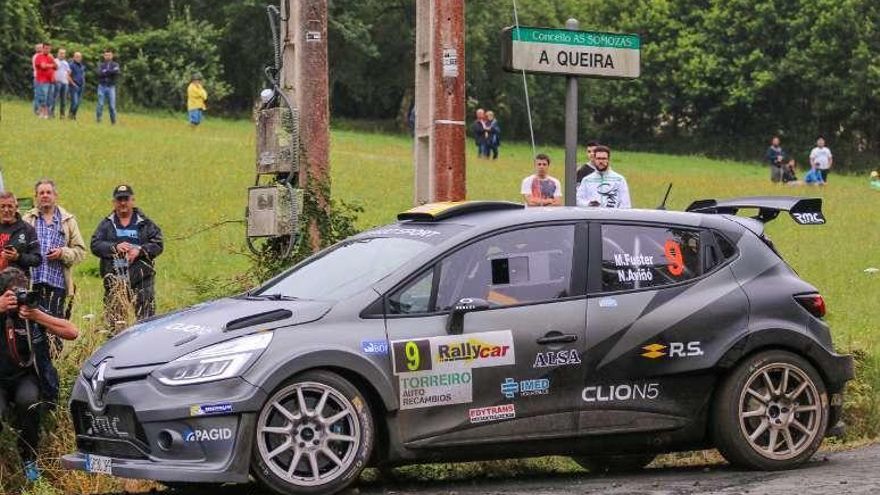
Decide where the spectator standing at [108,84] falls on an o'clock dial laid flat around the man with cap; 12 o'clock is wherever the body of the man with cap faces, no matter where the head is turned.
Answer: The spectator standing is roughly at 6 o'clock from the man with cap.

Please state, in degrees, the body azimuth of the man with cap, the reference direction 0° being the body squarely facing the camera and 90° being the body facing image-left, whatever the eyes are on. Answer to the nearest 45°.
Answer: approximately 0°

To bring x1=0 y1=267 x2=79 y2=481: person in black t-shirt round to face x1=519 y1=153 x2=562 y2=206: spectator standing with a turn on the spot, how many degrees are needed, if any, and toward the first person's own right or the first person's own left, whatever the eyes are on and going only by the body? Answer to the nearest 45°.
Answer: approximately 90° to the first person's own left

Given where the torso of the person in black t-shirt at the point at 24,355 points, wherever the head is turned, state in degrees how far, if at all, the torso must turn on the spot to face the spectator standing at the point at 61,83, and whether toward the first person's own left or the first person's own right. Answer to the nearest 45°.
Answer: approximately 135° to the first person's own left

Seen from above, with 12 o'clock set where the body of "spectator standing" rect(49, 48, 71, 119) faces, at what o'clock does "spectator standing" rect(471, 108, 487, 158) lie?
"spectator standing" rect(471, 108, 487, 158) is roughly at 9 o'clock from "spectator standing" rect(49, 48, 71, 119).

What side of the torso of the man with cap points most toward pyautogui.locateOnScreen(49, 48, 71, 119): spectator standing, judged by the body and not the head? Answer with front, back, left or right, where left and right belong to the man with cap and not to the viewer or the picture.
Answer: back

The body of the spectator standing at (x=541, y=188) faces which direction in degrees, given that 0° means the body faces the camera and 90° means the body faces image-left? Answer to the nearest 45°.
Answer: approximately 0°

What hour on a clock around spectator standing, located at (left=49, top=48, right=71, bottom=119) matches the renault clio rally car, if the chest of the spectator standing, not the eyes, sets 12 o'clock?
The renault clio rally car is roughly at 12 o'clock from the spectator standing.
